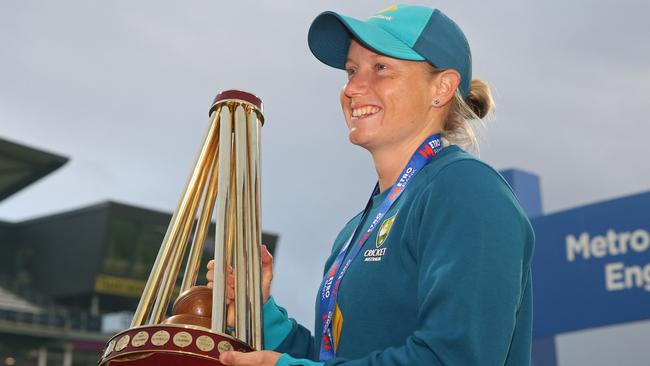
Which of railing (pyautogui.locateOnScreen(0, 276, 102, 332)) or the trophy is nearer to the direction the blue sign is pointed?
the trophy

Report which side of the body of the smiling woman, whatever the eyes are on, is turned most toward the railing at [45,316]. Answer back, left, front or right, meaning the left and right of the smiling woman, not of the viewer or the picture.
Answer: right

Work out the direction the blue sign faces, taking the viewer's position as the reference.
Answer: facing the viewer and to the left of the viewer

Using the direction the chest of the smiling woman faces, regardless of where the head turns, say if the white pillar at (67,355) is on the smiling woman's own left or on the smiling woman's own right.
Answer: on the smiling woman's own right

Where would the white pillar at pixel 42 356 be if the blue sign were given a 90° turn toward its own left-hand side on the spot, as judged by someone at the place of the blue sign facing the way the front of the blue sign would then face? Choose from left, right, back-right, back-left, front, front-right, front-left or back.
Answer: back

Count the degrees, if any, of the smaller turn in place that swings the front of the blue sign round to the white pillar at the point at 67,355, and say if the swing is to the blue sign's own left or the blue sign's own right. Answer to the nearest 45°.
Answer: approximately 90° to the blue sign's own right
